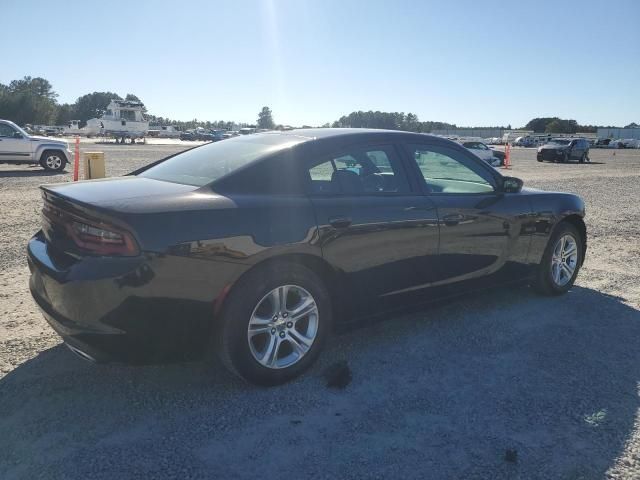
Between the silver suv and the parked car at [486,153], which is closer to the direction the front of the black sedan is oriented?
the parked car

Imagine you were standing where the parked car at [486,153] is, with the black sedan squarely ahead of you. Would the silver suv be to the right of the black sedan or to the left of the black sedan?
right

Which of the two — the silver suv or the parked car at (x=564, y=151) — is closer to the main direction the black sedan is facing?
the parked car

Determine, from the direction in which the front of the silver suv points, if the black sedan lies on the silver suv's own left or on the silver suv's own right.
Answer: on the silver suv's own right

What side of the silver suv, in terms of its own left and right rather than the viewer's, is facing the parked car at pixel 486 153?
front

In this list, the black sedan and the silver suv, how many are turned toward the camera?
0

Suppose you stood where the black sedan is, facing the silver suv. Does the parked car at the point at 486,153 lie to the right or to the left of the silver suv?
right

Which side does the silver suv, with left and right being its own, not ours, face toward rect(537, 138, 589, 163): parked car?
front

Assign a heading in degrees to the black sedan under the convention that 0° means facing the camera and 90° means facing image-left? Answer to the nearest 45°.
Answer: approximately 225°

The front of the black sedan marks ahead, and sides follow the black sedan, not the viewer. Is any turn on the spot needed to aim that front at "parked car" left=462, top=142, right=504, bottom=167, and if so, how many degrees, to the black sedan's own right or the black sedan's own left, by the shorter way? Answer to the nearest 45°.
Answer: approximately 45° to the black sedan's own left

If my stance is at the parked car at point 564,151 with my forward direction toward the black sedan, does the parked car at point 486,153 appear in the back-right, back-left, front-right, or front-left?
front-right

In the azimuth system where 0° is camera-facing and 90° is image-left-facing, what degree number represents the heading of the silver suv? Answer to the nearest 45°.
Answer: approximately 270°

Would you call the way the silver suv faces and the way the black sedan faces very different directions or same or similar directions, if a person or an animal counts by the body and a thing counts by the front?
same or similar directions

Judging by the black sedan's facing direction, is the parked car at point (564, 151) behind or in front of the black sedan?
in front
